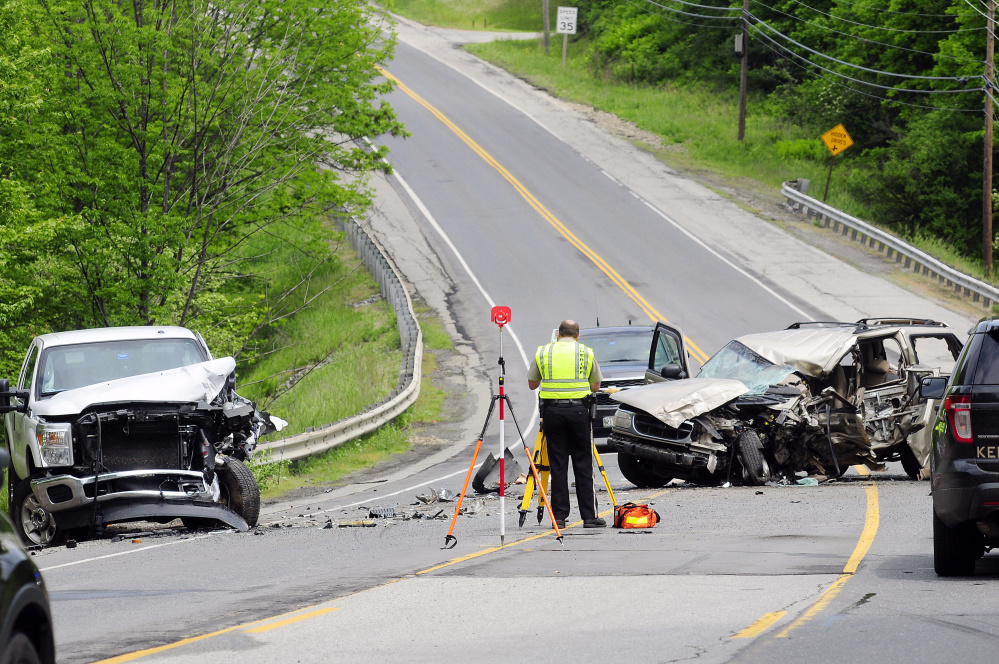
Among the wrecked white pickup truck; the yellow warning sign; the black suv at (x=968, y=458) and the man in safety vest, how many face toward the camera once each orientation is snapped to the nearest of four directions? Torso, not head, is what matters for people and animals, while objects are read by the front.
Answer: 2

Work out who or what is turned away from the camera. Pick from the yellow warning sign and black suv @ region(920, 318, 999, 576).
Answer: the black suv

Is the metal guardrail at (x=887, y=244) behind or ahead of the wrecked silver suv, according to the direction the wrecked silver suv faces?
behind

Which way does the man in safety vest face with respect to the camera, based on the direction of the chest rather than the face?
away from the camera

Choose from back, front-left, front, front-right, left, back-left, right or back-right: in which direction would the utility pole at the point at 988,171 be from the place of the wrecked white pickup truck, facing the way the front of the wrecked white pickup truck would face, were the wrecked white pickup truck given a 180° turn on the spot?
front-right

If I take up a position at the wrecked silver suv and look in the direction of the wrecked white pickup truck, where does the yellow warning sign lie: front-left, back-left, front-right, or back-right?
back-right

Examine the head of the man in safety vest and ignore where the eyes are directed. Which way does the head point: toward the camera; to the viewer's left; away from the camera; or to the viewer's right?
away from the camera

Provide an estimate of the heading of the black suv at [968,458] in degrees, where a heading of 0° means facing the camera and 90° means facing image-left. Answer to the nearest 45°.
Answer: approximately 180°

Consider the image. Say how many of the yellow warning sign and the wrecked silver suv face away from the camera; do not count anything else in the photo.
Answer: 0

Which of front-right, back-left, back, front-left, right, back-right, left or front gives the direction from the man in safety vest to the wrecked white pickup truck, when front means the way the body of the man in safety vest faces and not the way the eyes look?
left

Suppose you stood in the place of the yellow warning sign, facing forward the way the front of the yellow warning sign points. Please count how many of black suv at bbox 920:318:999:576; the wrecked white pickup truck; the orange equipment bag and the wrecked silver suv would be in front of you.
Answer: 4

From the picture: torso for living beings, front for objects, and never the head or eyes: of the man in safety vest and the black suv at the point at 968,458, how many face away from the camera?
2
